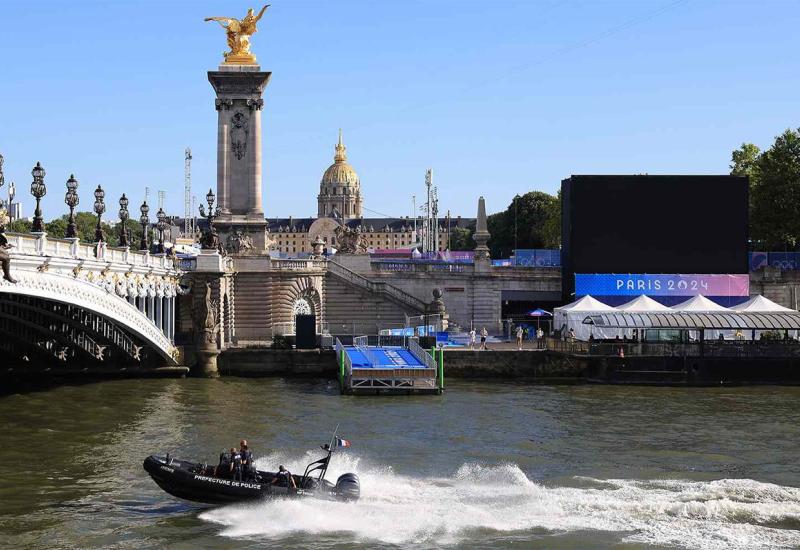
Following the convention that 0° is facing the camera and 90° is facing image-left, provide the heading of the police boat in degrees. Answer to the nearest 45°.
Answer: approximately 90°
